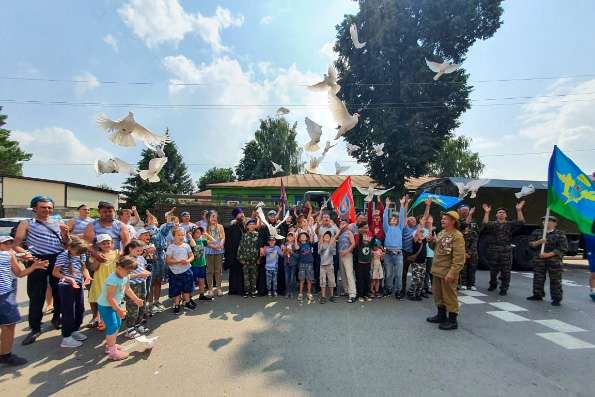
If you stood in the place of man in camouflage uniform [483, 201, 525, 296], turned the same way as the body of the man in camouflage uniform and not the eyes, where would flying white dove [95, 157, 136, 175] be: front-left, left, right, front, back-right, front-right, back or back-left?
front-right

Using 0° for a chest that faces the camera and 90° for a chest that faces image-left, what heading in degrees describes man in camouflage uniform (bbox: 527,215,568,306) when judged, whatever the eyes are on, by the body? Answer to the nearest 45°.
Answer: approximately 45°

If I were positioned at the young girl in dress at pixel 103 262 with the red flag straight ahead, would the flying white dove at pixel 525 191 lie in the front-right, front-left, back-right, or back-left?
front-right

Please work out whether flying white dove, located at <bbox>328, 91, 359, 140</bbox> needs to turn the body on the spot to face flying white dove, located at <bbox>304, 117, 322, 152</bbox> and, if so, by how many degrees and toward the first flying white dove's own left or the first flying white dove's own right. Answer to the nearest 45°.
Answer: approximately 135° to the first flying white dove's own left

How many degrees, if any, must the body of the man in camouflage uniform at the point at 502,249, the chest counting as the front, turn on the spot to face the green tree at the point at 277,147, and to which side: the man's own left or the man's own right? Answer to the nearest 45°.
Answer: approximately 135° to the man's own right

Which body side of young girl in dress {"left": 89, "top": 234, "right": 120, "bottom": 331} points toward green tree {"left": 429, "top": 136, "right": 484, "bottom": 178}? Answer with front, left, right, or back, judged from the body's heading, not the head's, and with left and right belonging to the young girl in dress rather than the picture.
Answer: left

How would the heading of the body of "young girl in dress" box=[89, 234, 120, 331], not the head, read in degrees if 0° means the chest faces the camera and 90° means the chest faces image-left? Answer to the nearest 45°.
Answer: approximately 315°

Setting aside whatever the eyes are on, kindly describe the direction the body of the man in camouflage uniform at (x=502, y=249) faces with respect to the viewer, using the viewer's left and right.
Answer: facing the viewer

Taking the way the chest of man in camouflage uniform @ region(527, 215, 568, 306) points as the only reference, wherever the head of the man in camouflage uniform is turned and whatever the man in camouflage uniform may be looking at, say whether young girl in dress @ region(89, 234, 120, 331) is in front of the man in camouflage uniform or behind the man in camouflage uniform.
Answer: in front
